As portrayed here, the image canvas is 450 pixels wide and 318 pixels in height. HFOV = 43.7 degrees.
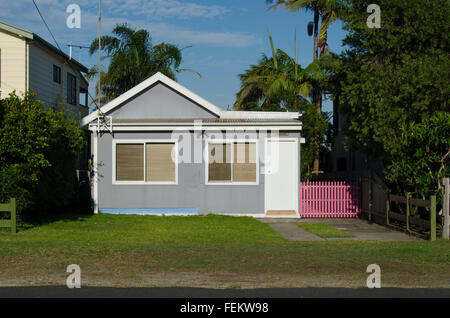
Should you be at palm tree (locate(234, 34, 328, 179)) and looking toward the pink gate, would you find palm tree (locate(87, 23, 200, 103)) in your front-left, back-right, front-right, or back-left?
back-right

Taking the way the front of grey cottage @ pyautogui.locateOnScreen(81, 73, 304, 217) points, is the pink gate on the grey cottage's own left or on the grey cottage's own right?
on the grey cottage's own left

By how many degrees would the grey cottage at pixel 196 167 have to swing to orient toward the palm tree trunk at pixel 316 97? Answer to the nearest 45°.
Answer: approximately 135° to its left

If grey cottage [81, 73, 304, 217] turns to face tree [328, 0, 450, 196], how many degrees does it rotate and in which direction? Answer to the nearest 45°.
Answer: approximately 45° to its left

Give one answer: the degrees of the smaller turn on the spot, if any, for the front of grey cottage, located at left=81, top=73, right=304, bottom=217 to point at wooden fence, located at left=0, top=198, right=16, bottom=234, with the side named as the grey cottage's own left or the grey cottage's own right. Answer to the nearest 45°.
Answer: approximately 45° to the grey cottage's own right

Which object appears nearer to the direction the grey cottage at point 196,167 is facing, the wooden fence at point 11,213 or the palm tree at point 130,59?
the wooden fence

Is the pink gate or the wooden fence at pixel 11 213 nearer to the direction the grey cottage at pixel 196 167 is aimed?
the wooden fence

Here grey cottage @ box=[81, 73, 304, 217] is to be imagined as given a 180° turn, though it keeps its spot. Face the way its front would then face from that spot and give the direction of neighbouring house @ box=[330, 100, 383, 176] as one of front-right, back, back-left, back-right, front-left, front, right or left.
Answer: front-right

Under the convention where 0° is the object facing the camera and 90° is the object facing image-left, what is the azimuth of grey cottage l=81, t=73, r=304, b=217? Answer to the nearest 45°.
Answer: approximately 0°

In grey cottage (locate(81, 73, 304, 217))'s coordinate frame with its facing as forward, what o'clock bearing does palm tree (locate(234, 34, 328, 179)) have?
The palm tree is roughly at 7 o'clock from the grey cottage.
